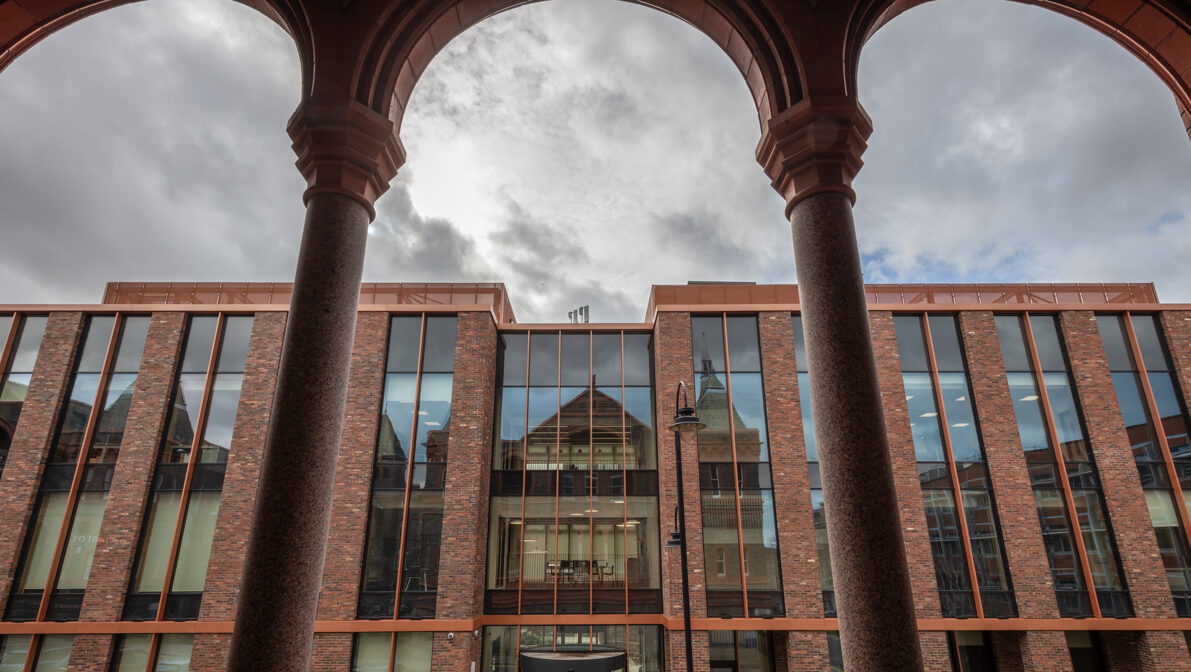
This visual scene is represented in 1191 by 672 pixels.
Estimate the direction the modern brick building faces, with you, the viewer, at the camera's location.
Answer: facing the viewer

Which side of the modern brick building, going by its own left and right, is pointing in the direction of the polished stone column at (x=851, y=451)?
front

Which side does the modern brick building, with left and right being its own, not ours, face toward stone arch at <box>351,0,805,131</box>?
front

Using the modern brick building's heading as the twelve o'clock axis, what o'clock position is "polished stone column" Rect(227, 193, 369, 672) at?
The polished stone column is roughly at 12 o'clock from the modern brick building.

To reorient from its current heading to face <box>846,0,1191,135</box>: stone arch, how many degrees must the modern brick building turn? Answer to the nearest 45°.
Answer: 0° — it already faces it
